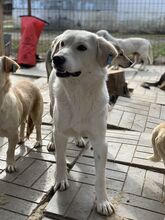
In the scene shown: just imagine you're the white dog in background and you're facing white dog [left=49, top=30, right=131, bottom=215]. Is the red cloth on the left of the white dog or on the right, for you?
right

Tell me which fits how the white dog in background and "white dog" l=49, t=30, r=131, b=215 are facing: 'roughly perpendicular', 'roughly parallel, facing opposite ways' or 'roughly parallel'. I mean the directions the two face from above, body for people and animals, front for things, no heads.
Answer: roughly perpendicular
